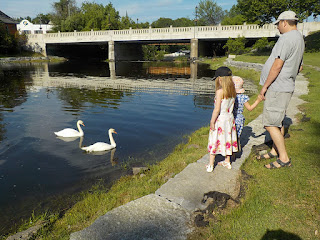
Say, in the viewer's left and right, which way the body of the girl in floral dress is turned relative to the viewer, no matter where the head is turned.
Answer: facing away from the viewer and to the left of the viewer

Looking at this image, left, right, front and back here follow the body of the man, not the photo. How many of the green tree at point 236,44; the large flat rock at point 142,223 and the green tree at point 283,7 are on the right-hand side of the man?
2

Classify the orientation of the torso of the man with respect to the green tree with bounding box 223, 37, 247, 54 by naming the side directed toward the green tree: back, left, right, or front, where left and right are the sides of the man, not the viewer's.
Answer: right

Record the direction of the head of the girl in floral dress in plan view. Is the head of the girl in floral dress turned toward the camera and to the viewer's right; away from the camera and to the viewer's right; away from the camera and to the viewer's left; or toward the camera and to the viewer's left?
away from the camera and to the viewer's left

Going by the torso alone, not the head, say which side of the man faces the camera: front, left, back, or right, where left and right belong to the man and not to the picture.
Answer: left

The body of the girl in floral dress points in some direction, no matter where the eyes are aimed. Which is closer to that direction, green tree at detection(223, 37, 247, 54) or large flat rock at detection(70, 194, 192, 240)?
the green tree

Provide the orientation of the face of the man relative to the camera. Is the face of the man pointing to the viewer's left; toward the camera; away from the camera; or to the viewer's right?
to the viewer's left

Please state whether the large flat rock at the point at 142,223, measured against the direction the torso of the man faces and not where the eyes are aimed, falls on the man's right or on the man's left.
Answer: on the man's left

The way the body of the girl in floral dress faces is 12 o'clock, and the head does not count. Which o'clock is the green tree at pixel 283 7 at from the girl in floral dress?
The green tree is roughly at 2 o'clock from the girl in floral dress.

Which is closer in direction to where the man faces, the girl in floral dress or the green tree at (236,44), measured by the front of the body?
the girl in floral dress
